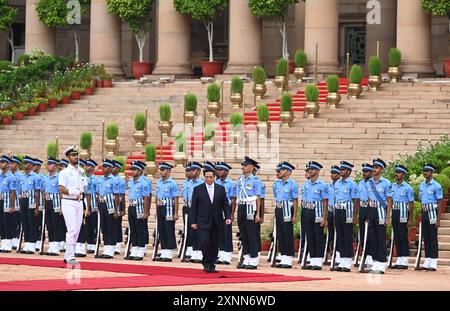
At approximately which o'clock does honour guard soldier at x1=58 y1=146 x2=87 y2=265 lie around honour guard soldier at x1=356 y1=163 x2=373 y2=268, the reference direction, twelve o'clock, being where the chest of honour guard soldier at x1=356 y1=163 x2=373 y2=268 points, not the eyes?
honour guard soldier at x1=58 y1=146 x2=87 y2=265 is roughly at 2 o'clock from honour guard soldier at x1=356 y1=163 x2=373 y2=268.

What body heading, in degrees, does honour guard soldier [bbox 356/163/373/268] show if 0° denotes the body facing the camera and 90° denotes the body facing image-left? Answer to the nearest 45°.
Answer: approximately 0°

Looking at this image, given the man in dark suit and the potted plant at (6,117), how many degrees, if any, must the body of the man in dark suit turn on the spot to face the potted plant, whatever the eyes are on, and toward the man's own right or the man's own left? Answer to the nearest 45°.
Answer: approximately 180°

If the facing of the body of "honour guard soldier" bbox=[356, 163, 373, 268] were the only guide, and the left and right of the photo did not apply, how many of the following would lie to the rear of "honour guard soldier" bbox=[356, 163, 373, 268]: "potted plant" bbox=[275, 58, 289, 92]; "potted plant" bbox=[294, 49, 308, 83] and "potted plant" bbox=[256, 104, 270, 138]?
3

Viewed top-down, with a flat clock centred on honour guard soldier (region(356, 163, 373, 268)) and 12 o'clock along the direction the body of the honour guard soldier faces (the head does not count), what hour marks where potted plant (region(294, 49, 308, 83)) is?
The potted plant is roughly at 6 o'clock from the honour guard soldier.

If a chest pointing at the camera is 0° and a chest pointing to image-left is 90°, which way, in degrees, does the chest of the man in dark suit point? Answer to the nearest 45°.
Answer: approximately 0°

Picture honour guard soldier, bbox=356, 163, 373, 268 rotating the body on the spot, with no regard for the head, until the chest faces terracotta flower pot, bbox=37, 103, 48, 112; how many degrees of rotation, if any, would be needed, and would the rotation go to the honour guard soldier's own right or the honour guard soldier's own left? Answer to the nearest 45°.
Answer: approximately 135° to the honour guard soldier's own right

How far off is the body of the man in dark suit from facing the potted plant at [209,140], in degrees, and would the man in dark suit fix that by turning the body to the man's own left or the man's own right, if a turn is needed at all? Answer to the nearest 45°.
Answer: approximately 180°

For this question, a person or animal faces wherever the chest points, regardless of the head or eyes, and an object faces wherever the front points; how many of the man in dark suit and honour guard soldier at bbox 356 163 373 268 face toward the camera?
2

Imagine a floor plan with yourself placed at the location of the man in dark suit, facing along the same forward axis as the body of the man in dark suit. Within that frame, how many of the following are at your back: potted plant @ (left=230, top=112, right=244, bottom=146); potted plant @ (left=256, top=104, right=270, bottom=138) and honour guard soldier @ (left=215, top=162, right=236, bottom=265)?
3

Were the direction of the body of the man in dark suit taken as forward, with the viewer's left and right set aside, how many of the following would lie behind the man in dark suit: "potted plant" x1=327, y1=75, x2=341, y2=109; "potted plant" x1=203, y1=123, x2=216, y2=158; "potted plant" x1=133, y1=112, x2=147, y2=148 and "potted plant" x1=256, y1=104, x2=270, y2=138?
4

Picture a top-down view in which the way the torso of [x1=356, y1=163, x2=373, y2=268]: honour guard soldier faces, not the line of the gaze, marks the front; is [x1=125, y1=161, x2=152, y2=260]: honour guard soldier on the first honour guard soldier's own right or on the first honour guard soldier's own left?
on the first honour guard soldier's own right

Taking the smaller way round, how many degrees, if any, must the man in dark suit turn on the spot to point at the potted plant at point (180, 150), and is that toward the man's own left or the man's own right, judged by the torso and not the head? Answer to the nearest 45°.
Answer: approximately 180°

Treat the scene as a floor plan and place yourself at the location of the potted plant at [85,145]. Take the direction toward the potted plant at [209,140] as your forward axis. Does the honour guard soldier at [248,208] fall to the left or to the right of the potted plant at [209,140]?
right

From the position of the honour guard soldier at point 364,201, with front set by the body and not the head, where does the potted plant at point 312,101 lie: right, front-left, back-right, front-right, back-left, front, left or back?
back
